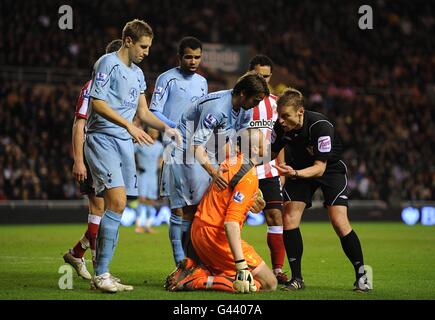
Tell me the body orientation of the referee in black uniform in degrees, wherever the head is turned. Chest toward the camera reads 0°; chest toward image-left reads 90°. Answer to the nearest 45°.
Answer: approximately 45°

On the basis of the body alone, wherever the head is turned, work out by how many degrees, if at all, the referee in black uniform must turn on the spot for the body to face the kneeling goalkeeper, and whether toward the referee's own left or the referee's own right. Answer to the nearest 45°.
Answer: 0° — they already face them
